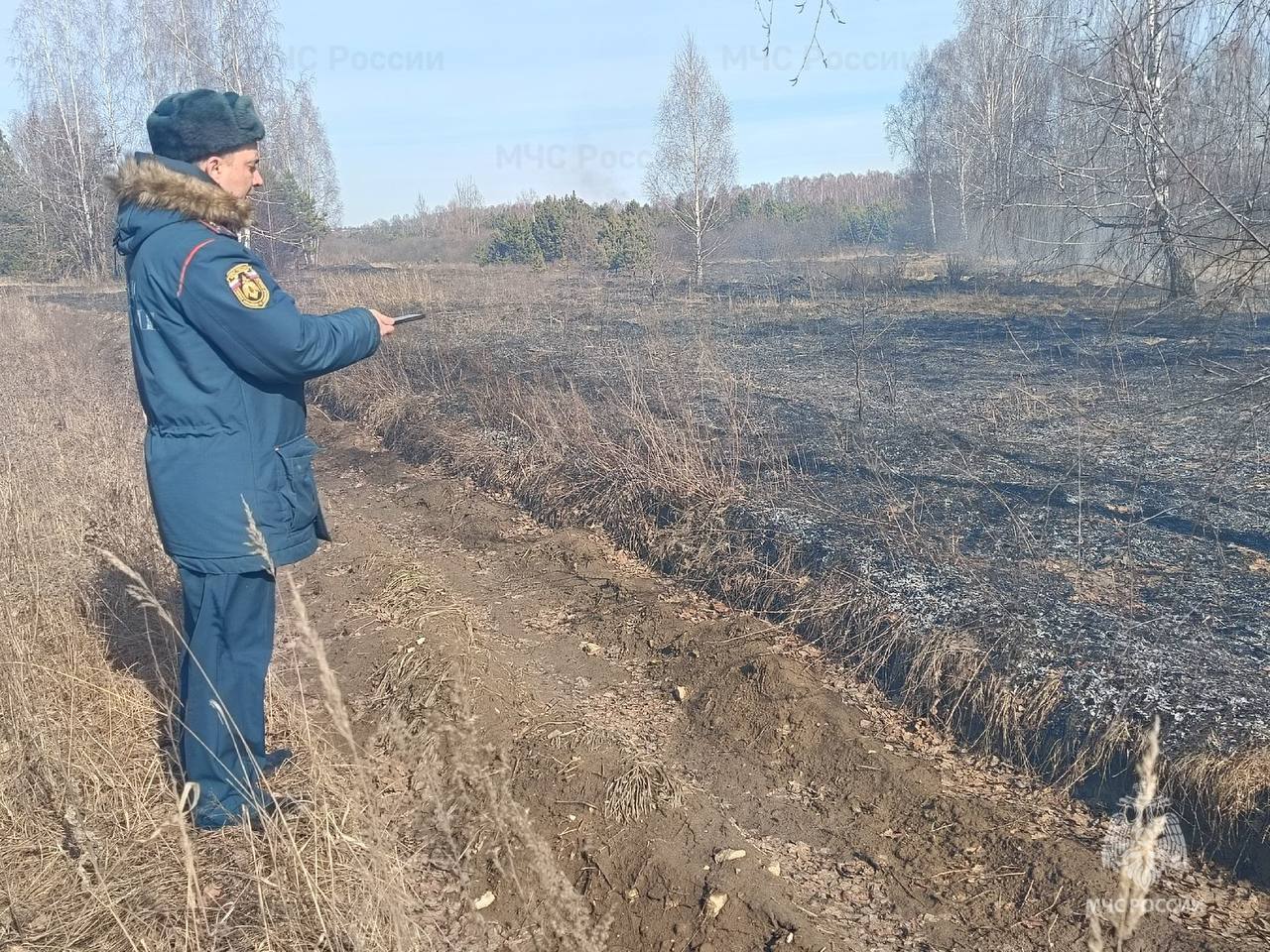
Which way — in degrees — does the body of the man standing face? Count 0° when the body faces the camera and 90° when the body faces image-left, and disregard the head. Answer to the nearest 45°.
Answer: approximately 270°

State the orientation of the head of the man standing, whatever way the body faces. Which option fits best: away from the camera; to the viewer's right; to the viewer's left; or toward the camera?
to the viewer's right
